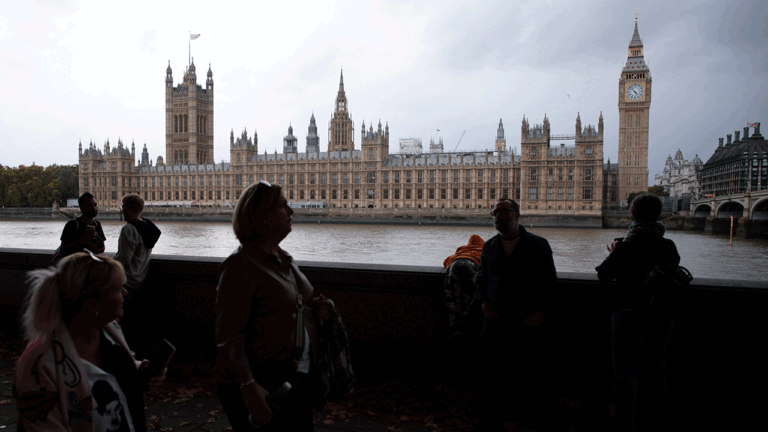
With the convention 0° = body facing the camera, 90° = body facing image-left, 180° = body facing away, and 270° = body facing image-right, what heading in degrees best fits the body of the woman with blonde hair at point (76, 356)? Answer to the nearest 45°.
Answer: approximately 315°

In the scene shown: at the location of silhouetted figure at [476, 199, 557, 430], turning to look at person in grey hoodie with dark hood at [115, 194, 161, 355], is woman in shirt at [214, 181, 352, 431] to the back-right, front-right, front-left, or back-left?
front-left

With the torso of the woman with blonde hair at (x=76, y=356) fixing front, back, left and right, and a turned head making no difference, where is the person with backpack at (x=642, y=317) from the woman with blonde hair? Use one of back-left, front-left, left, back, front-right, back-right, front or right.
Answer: front-left

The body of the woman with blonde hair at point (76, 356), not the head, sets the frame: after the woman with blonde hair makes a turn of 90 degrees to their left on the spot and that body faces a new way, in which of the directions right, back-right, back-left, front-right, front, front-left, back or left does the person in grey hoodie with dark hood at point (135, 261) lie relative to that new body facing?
front-left

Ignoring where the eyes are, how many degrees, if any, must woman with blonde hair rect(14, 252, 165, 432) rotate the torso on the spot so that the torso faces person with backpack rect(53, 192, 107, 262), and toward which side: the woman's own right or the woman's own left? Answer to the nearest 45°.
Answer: approximately 135° to the woman's own left

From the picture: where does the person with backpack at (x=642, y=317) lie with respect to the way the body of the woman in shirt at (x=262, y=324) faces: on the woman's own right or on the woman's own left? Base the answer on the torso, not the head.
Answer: on the woman's own left

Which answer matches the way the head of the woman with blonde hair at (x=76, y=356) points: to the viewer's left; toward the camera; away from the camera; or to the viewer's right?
to the viewer's right

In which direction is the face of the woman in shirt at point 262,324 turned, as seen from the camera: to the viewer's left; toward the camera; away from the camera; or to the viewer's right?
to the viewer's right
